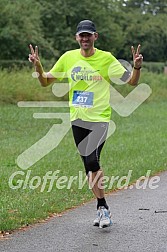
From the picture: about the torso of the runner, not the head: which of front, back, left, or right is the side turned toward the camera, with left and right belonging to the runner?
front
